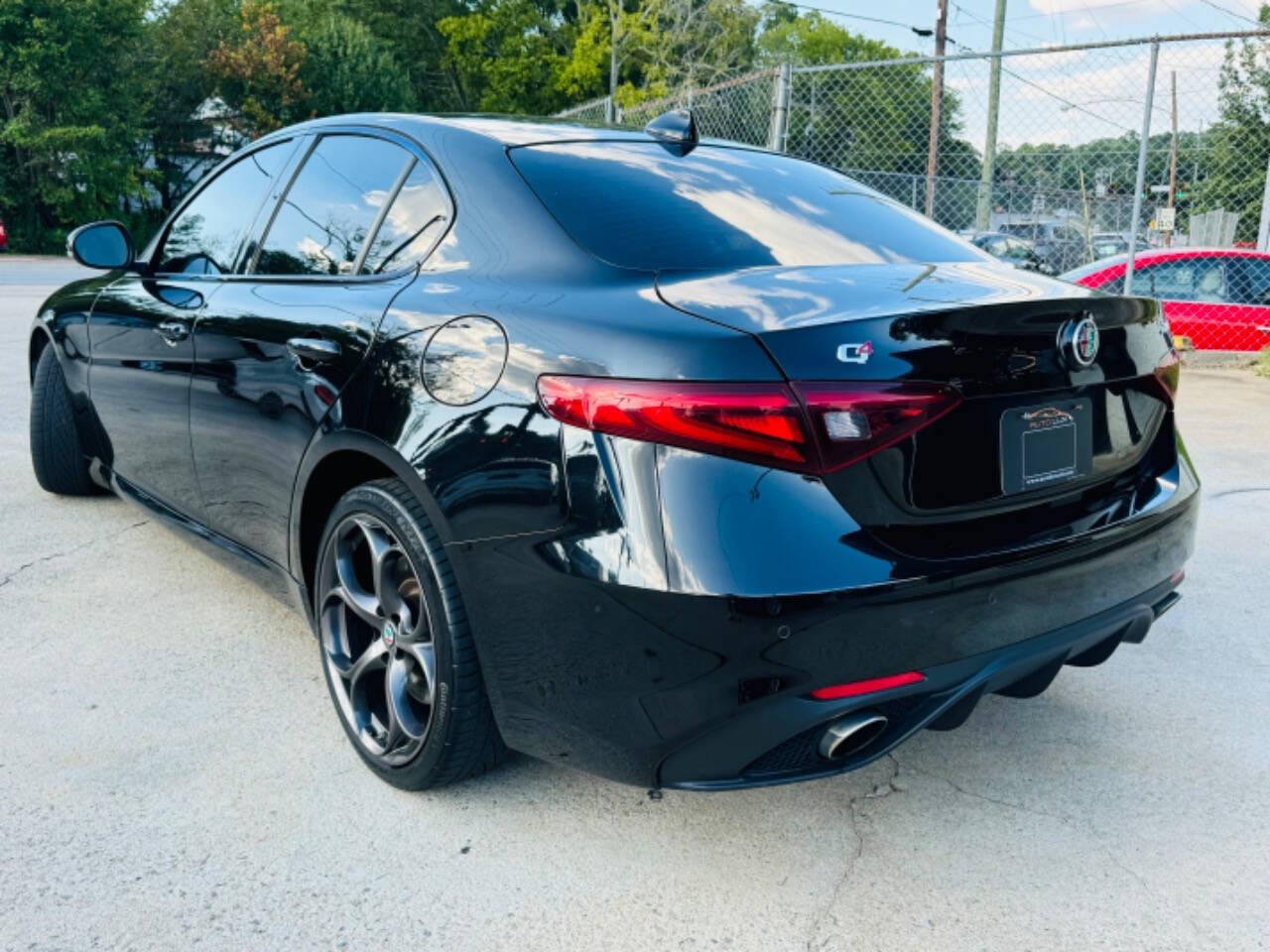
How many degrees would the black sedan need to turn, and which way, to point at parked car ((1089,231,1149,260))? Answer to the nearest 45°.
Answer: approximately 90° to its right

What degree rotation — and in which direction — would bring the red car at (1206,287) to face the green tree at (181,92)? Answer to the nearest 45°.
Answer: approximately 45° to its right

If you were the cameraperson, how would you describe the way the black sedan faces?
facing away from the viewer and to the left of the viewer

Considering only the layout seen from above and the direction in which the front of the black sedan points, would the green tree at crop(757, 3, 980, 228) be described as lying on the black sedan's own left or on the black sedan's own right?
on the black sedan's own right

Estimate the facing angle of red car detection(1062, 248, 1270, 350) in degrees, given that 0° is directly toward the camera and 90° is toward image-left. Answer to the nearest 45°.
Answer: approximately 90°

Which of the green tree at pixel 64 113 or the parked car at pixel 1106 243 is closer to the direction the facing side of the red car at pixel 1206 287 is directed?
the green tree

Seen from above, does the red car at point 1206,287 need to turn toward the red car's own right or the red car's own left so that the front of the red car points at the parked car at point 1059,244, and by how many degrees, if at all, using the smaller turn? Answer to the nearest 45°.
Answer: approximately 90° to the red car's own right

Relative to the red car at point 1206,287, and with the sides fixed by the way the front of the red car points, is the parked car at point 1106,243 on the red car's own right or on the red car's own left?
on the red car's own right

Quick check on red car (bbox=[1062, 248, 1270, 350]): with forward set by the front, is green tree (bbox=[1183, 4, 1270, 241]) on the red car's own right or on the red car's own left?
on the red car's own right

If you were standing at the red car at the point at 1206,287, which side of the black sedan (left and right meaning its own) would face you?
right
